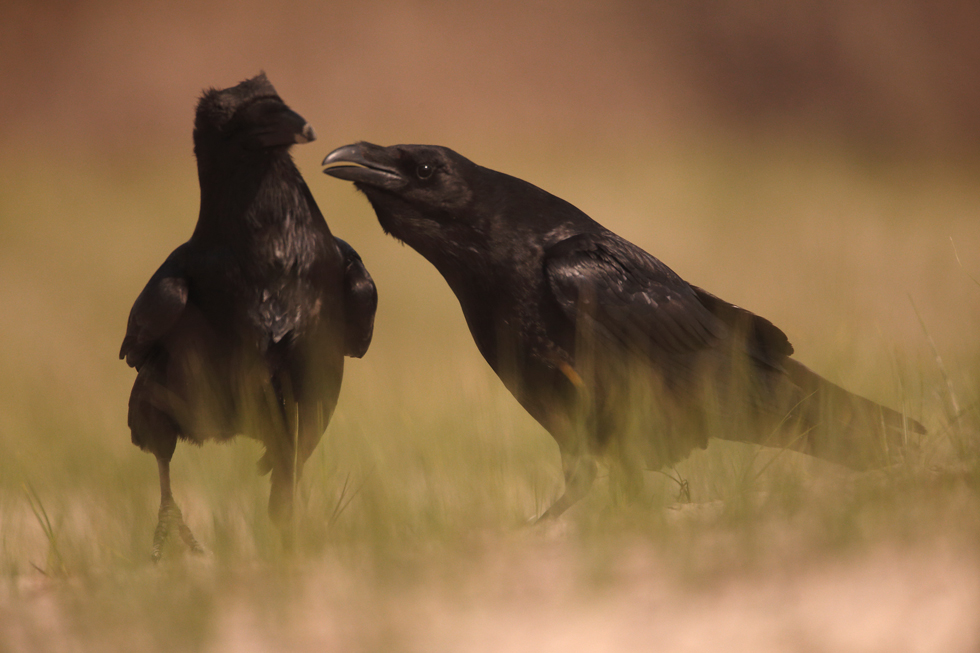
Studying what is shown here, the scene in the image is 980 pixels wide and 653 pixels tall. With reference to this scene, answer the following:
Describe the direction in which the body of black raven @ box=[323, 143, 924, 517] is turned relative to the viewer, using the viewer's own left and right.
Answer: facing to the left of the viewer

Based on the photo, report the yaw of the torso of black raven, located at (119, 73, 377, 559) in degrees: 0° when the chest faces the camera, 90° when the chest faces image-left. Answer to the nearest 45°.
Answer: approximately 0°

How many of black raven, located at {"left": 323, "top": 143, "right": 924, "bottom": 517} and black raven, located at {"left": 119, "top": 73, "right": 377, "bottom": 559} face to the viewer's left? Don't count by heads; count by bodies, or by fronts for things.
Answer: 1

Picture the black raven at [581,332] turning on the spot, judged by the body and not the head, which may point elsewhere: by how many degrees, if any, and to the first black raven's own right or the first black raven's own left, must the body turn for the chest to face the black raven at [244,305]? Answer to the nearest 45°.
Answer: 0° — it already faces it

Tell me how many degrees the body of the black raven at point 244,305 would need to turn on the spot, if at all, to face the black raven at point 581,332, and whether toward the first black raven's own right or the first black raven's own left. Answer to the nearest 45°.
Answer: approximately 90° to the first black raven's own left
